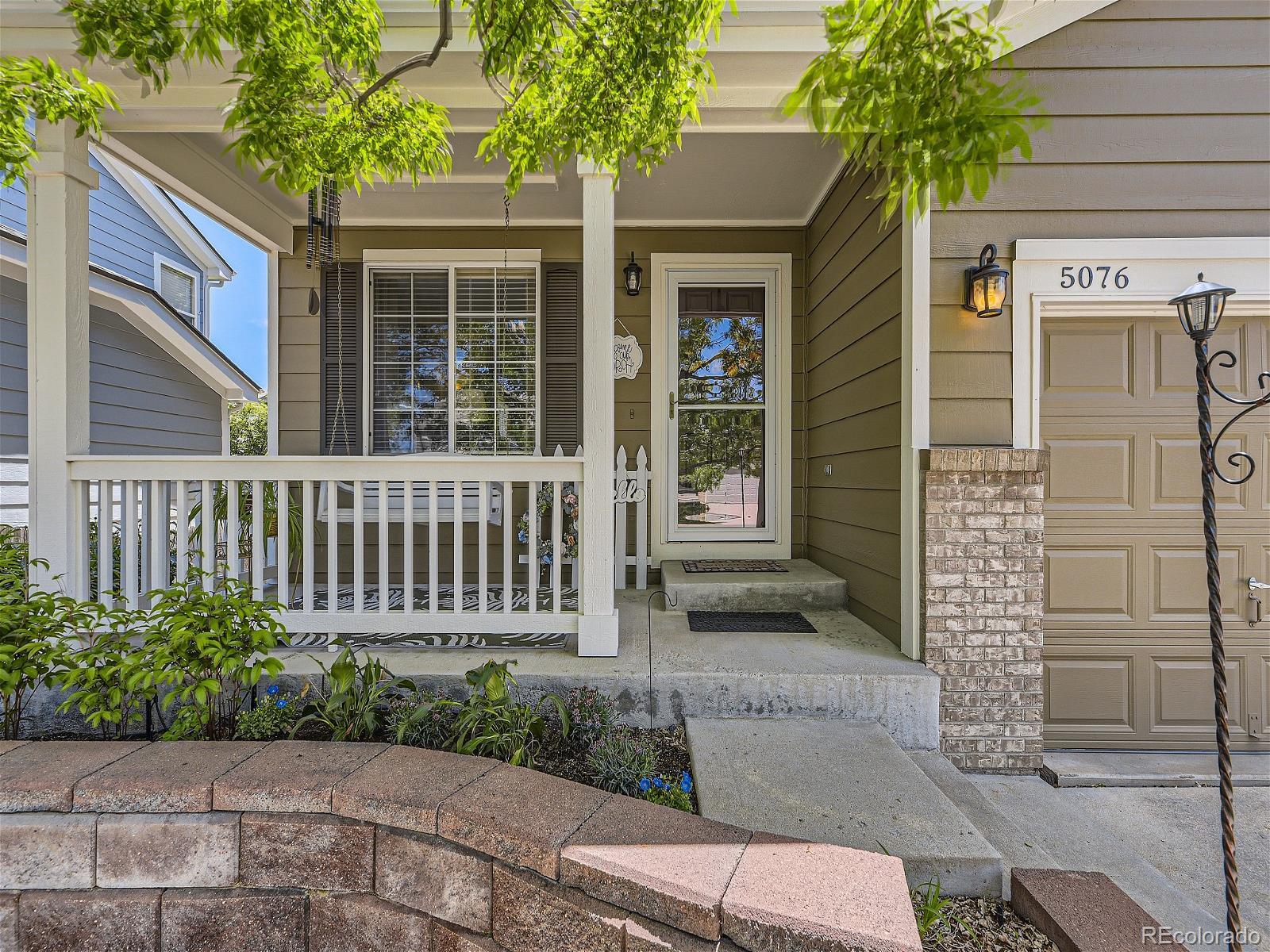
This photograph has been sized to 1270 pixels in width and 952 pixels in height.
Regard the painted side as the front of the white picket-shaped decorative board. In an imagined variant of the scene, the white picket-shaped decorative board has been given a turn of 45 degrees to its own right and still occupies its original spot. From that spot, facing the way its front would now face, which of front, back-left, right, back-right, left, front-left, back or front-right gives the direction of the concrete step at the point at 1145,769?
left

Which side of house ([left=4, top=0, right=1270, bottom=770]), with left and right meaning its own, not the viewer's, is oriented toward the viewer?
front

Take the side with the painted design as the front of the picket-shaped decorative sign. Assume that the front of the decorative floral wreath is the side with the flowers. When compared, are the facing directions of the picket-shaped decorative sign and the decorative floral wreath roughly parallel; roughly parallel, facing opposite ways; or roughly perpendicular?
roughly parallel

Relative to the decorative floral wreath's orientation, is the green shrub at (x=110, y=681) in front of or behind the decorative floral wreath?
in front

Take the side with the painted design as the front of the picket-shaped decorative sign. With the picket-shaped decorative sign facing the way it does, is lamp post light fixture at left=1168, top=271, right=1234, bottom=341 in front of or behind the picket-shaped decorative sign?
in front

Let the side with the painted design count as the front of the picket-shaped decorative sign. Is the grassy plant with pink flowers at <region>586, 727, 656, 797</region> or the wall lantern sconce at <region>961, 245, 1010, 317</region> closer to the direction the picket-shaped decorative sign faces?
the grassy plant with pink flowers

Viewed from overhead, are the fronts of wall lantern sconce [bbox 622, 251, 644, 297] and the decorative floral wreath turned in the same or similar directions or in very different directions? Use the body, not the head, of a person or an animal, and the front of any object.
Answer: same or similar directions

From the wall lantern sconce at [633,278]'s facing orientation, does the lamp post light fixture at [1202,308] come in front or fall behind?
in front

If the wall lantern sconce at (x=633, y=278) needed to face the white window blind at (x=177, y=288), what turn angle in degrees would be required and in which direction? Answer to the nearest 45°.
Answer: approximately 135° to its right

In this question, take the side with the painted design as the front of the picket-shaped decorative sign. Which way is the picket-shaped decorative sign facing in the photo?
toward the camera

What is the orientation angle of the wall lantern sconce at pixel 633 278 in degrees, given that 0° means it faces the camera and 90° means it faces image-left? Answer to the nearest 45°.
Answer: approximately 0°

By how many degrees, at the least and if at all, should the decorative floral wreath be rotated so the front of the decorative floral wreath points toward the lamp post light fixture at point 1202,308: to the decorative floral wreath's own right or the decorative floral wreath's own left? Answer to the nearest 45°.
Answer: approximately 45° to the decorative floral wreath's own left

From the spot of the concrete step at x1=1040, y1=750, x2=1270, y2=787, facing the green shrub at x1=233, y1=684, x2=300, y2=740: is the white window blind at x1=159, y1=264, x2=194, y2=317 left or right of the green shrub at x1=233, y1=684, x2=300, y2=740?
right

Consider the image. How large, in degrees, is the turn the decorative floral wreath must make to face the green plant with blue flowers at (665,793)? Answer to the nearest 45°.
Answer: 0° — it already faces it
